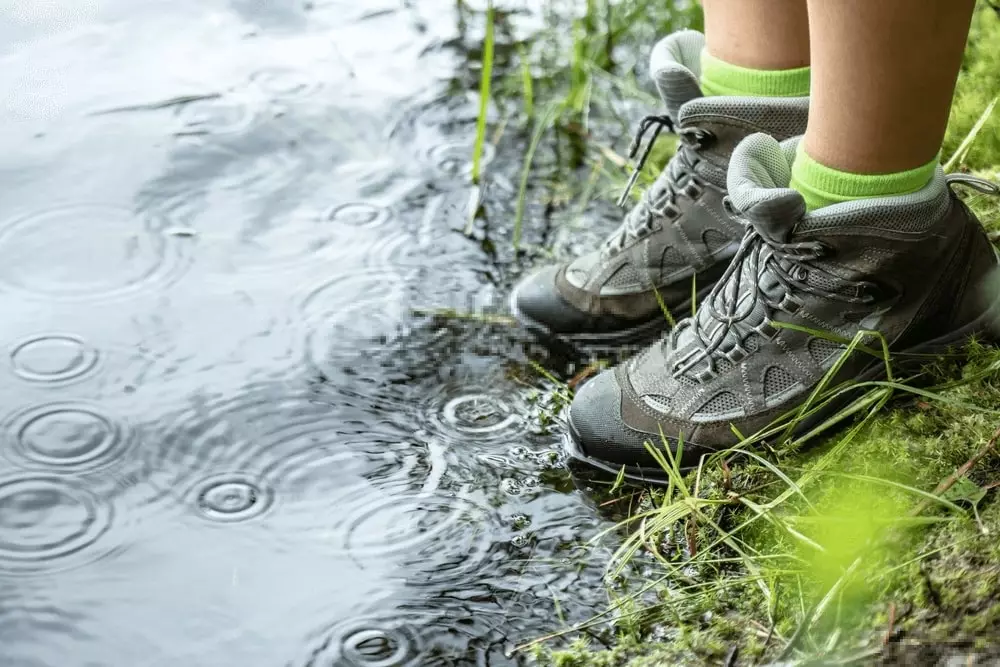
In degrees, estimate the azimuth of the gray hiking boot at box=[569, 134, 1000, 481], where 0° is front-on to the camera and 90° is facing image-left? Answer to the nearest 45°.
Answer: approximately 45°

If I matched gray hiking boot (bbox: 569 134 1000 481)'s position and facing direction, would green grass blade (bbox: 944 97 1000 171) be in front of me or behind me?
behind

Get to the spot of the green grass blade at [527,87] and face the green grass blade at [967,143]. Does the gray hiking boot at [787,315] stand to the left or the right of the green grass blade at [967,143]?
right

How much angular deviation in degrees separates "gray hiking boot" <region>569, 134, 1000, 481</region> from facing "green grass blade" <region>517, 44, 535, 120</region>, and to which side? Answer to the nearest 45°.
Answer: approximately 90° to its right
